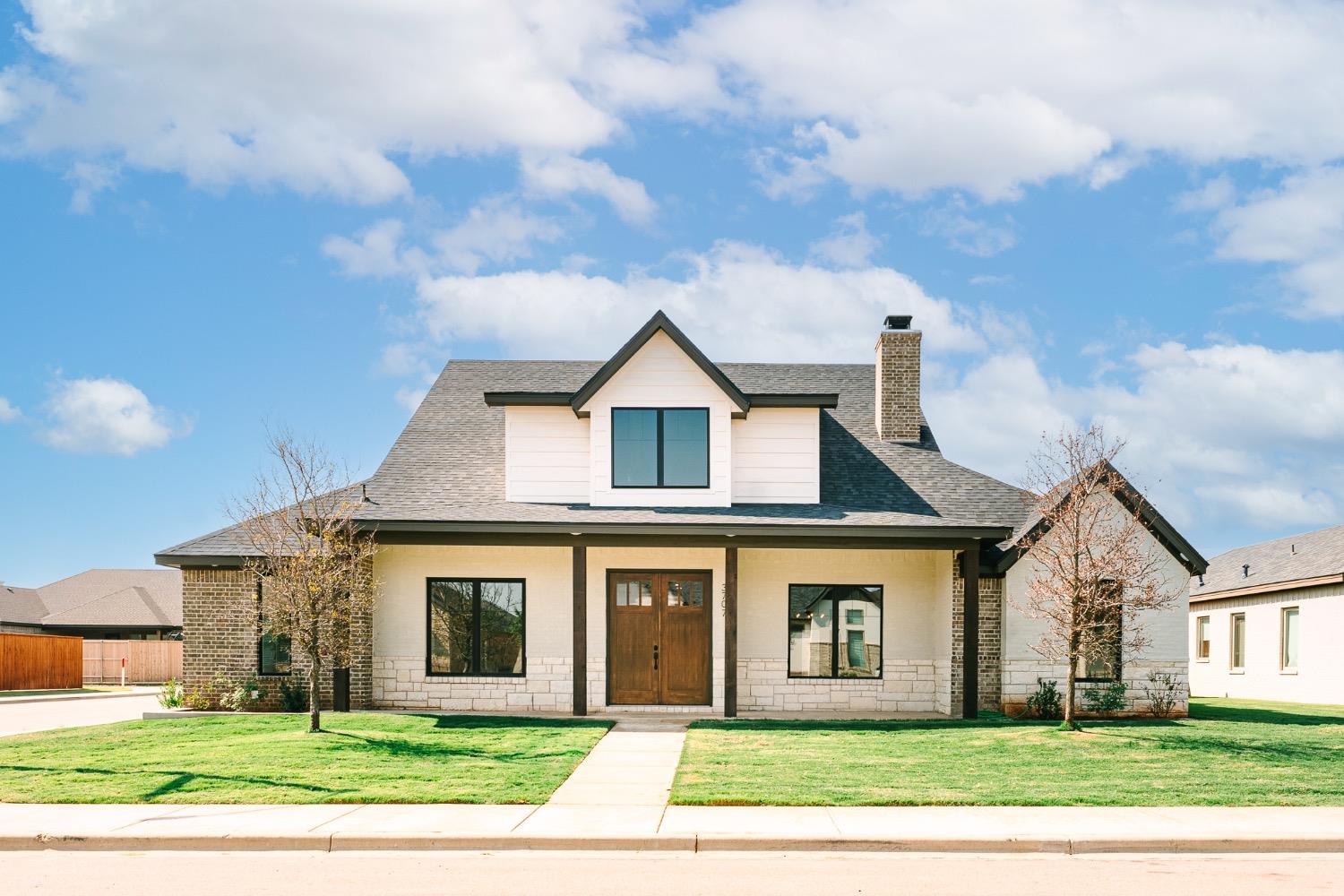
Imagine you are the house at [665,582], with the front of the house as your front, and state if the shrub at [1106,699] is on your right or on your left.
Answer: on your left

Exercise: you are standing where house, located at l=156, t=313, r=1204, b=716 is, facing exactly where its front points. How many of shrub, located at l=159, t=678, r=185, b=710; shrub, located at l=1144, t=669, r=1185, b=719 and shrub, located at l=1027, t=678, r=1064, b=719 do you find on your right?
1

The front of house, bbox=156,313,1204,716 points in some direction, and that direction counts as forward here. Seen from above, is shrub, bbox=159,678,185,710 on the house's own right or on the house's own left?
on the house's own right

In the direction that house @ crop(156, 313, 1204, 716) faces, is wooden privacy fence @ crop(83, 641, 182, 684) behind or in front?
behind

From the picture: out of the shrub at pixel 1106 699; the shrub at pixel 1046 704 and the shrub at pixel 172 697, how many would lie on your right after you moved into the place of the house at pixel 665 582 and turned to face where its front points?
1

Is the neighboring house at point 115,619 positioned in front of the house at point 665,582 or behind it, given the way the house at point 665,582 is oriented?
behind

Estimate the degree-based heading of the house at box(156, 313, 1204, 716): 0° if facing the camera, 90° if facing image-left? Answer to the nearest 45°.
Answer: approximately 0°
